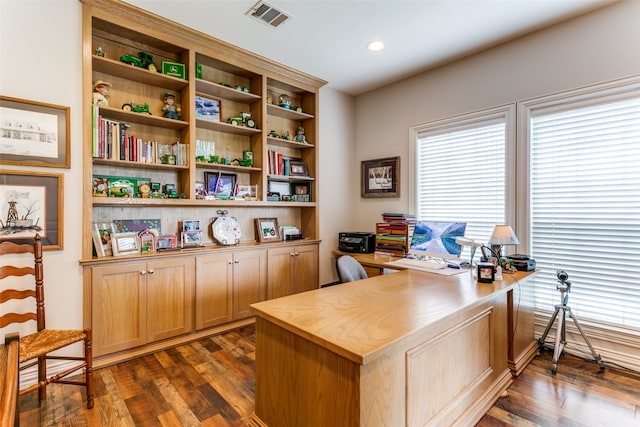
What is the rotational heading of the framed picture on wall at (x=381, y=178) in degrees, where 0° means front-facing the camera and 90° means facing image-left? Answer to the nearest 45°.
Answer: approximately 45°

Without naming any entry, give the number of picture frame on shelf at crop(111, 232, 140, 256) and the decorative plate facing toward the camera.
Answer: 2

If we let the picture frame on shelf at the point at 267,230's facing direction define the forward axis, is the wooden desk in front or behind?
in front

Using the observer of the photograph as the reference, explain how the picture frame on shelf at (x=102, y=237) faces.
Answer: facing the viewer and to the right of the viewer

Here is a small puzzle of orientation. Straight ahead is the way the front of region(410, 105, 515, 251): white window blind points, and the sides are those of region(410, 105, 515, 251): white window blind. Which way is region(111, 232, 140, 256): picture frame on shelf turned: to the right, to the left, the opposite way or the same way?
to the left

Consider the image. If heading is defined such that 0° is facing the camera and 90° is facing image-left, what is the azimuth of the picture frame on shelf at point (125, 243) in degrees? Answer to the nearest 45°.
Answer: approximately 0°

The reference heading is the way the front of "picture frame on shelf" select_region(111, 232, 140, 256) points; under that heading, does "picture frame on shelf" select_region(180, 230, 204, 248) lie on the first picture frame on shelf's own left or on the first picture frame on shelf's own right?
on the first picture frame on shelf's own left

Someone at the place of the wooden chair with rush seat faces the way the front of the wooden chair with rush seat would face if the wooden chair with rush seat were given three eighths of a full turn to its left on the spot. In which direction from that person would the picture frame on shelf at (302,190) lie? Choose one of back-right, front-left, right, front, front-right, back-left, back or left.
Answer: right

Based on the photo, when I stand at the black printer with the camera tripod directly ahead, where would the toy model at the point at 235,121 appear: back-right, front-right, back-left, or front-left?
back-right

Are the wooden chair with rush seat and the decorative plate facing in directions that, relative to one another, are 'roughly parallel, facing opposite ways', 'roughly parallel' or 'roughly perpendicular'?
roughly perpendicular
